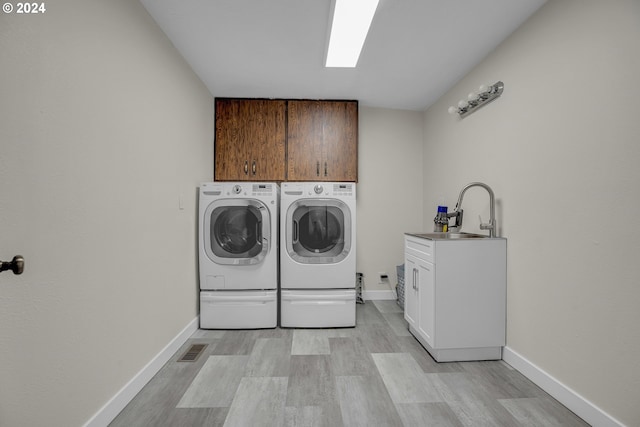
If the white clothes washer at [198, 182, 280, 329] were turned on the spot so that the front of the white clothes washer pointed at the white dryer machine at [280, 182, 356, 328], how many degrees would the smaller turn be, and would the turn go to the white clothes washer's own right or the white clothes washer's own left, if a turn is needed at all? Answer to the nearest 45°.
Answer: approximately 90° to the white clothes washer's own left

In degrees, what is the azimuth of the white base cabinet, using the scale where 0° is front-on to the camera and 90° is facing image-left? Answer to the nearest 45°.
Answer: approximately 90°

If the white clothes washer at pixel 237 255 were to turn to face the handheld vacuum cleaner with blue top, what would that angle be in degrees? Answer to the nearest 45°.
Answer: approximately 90° to its left

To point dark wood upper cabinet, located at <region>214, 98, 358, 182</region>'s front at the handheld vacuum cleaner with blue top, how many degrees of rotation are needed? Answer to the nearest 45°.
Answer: approximately 45° to its left

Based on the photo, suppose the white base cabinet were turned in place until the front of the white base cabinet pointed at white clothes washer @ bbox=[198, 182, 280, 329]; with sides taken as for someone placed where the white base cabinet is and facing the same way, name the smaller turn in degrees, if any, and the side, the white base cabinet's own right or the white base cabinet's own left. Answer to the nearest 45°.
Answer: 0° — it already faces it

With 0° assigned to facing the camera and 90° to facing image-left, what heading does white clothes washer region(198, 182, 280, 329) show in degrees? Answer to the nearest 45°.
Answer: approximately 0°

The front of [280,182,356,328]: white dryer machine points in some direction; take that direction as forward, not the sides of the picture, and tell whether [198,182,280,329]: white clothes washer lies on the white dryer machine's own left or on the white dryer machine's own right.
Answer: on the white dryer machine's own right
